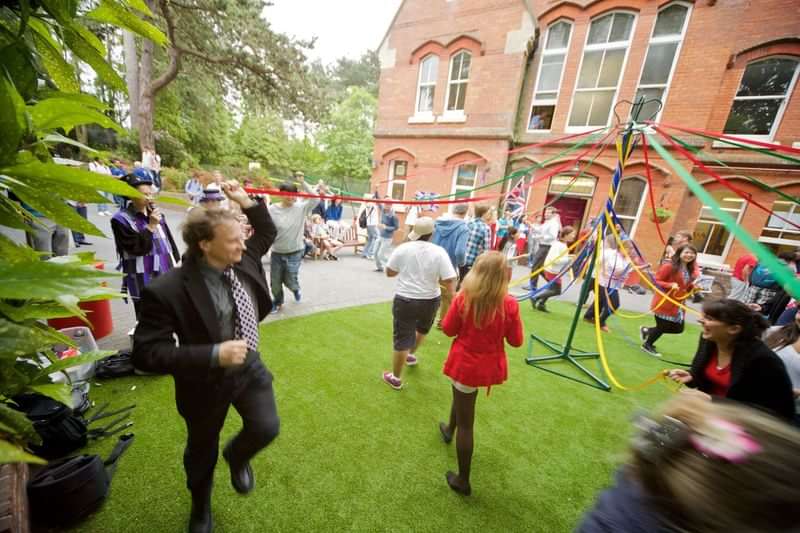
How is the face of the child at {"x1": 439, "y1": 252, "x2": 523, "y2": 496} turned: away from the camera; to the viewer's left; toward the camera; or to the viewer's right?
away from the camera

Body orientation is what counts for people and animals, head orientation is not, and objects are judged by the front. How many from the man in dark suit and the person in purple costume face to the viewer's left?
0

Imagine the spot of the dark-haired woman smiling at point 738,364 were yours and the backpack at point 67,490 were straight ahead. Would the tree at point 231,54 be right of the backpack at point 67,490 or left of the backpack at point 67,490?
right

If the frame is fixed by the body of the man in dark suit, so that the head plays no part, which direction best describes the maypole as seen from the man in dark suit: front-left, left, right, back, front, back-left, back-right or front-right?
front-left

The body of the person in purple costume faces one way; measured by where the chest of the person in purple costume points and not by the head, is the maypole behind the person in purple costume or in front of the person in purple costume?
in front

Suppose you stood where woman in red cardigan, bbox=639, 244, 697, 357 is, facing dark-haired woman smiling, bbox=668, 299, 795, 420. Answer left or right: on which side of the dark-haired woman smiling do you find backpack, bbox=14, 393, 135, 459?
right
